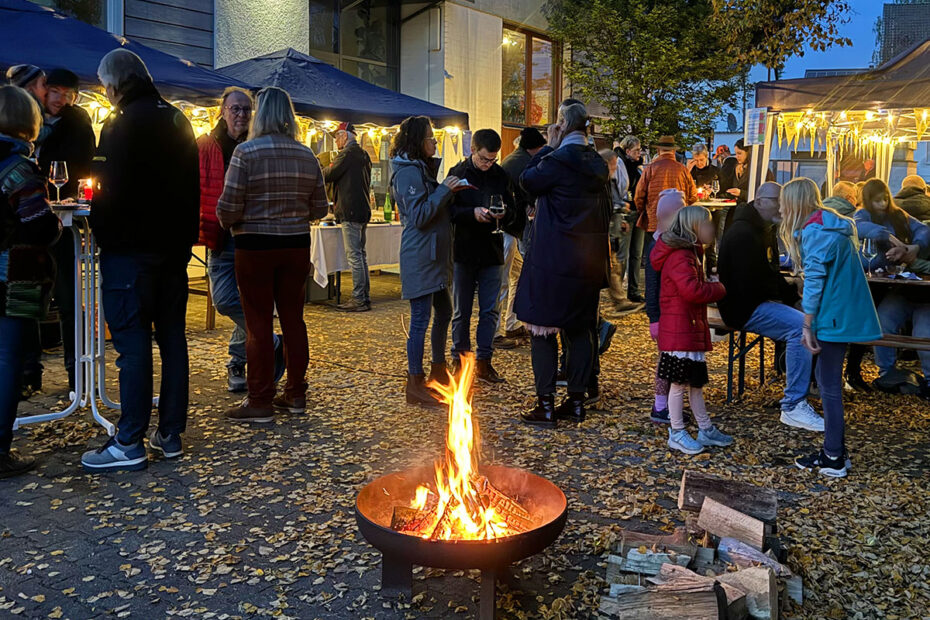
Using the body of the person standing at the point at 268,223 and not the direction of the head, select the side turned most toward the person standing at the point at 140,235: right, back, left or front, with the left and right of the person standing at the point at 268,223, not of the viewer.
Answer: left

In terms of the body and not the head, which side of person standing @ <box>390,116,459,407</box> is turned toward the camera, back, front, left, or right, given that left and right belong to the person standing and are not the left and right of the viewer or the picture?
right

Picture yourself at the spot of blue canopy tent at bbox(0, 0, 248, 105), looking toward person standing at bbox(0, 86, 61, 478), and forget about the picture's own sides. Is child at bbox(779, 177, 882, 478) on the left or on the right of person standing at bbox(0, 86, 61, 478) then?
left

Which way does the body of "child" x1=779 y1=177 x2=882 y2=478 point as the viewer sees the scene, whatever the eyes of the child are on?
to the viewer's left

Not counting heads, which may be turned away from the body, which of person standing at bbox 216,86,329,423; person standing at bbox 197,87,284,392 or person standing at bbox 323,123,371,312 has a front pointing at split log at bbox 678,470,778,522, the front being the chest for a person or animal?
person standing at bbox 197,87,284,392

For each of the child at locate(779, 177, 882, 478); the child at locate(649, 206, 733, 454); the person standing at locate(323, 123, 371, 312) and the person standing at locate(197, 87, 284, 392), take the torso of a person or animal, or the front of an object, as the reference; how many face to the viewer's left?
2

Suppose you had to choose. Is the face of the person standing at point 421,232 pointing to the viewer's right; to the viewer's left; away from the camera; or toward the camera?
to the viewer's right

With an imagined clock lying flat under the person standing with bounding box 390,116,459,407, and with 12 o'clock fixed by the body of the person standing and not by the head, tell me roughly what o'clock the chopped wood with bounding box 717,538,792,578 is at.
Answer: The chopped wood is roughly at 2 o'clock from the person standing.

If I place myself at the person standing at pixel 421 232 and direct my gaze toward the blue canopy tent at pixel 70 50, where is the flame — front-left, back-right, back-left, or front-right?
back-left

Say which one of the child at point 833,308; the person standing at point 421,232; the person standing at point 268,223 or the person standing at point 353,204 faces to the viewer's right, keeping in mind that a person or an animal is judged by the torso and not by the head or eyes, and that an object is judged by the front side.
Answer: the person standing at point 421,232

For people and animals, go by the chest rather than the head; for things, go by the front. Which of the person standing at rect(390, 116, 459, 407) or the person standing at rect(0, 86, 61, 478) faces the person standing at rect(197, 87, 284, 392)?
the person standing at rect(0, 86, 61, 478)
